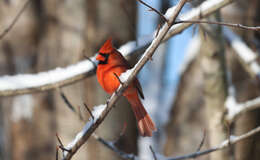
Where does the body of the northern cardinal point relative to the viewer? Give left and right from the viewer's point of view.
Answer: facing to the left of the viewer

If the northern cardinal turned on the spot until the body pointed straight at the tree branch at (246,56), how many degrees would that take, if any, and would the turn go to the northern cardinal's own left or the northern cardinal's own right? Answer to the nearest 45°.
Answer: approximately 135° to the northern cardinal's own right
